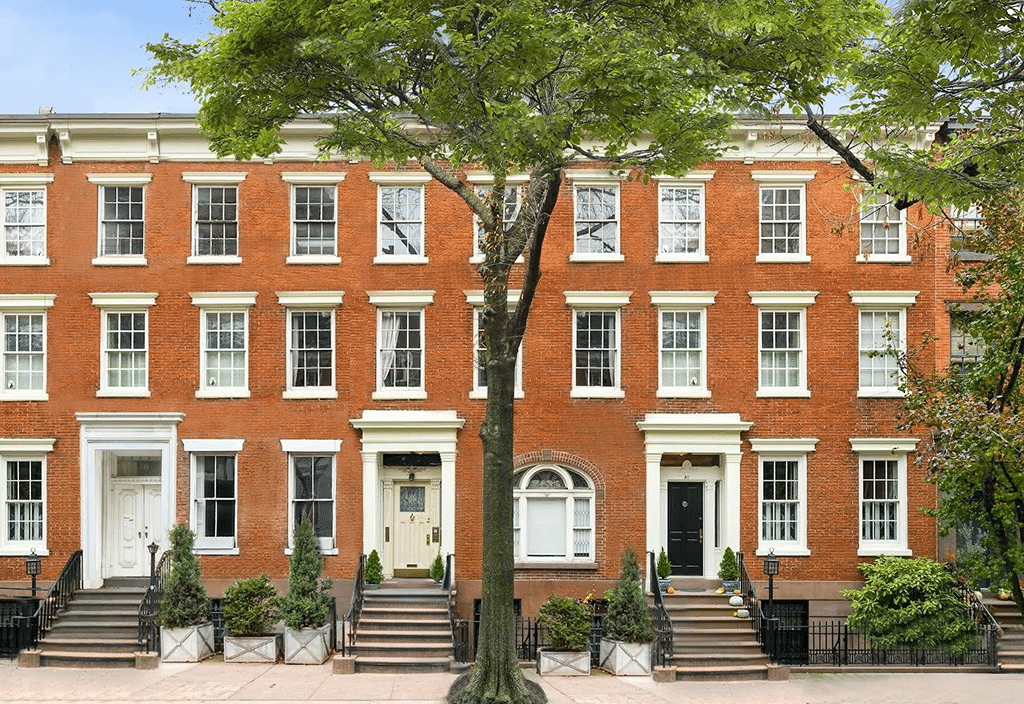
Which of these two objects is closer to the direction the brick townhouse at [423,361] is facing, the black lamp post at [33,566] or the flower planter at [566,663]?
the flower planter

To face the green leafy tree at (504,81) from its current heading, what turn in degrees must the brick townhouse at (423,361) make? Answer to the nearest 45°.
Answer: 0° — it already faces it

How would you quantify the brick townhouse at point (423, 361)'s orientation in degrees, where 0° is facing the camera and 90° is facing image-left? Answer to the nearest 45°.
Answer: approximately 0°
